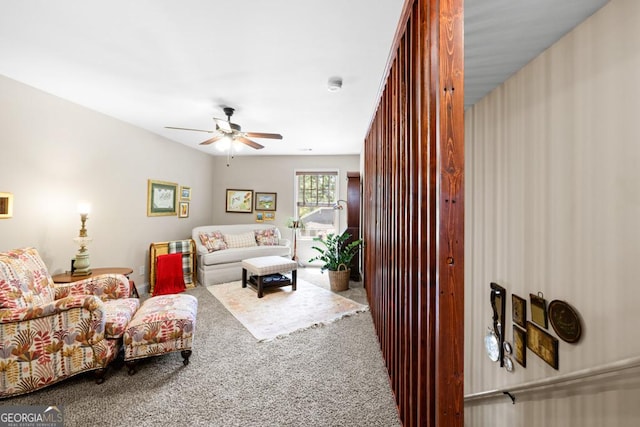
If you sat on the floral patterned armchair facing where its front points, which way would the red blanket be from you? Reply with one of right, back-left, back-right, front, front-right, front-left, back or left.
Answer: front-left

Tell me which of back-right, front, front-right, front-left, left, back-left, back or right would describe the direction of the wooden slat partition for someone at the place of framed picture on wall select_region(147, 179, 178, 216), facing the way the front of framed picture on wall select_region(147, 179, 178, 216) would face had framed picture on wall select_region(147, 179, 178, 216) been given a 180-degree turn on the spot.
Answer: back-left

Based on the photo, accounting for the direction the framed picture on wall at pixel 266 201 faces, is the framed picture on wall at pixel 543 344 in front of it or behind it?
in front

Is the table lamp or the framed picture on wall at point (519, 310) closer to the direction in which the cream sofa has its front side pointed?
the framed picture on wall

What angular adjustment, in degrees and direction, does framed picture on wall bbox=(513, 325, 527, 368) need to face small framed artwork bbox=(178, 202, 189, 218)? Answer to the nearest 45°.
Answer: approximately 45° to its right

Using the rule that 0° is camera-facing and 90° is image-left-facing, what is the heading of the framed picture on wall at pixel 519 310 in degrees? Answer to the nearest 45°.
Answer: approximately 45°

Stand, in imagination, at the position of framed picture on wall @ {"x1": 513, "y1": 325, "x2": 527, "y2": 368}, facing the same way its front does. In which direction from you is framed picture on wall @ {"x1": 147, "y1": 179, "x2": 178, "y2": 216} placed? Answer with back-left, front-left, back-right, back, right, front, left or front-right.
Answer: front-right

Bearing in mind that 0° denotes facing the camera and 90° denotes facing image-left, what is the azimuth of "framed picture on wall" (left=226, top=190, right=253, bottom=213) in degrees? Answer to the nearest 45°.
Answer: approximately 0°

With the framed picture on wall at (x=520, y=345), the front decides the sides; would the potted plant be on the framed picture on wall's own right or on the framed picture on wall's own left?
on the framed picture on wall's own right

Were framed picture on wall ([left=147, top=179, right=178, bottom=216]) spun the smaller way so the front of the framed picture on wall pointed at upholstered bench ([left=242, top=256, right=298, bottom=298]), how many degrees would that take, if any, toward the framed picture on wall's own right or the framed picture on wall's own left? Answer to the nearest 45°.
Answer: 0° — it already faces it

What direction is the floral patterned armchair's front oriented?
to the viewer's right

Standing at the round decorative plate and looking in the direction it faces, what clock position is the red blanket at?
The red blanket is roughly at 1 o'clock from the round decorative plate.

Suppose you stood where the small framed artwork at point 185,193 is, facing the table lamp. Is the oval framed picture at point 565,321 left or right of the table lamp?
left

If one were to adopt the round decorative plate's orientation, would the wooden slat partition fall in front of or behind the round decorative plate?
in front

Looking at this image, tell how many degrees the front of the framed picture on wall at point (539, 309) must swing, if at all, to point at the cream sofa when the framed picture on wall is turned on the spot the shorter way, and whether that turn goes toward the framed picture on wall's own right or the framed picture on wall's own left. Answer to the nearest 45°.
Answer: approximately 45° to the framed picture on wall's own right

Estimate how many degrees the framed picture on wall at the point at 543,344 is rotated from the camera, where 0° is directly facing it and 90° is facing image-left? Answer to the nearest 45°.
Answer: approximately 45°
